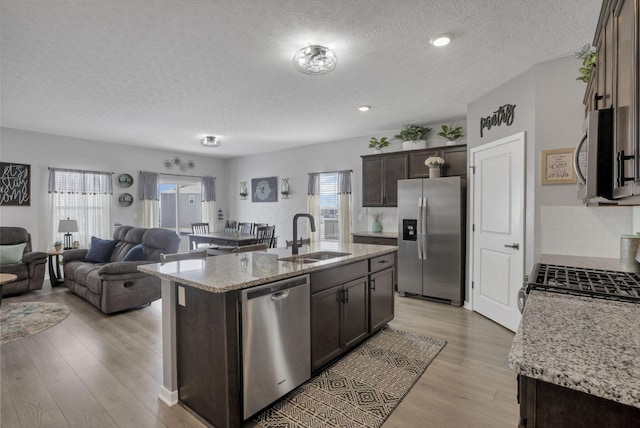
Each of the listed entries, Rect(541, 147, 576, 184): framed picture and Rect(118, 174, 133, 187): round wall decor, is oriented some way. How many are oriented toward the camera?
2

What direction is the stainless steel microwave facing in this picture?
to the viewer's left

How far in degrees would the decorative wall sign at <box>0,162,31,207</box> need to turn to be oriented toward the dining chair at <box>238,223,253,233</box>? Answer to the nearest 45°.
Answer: approximately 90° to its left

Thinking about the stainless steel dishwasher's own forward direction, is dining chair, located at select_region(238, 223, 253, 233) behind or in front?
behind

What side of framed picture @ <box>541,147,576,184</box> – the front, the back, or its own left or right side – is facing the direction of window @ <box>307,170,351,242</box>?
right

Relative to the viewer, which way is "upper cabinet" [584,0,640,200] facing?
to the viewer's left

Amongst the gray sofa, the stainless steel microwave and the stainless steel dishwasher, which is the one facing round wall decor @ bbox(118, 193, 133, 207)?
the stainless steel microwave

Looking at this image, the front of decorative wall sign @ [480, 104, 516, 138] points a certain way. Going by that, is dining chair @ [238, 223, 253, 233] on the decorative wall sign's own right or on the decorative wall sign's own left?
on the decorative wall sign's own right

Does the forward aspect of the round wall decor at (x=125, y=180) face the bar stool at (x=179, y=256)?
yes
